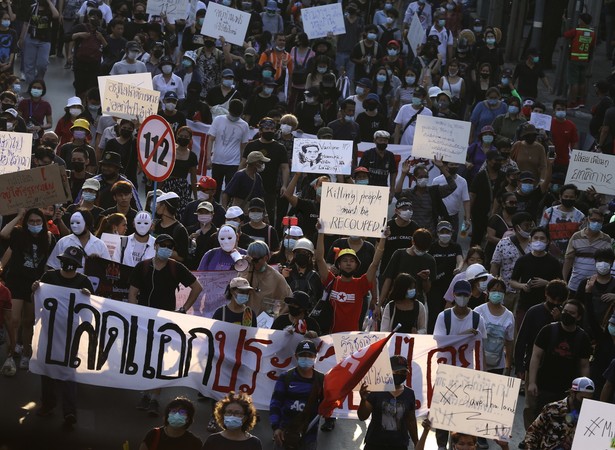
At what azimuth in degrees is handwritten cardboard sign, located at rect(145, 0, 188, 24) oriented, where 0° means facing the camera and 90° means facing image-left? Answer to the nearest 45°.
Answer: approximately 0°

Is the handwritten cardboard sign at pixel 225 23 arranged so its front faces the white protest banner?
yes

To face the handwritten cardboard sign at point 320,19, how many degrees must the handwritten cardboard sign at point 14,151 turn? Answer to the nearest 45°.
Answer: approximately 135° to its left

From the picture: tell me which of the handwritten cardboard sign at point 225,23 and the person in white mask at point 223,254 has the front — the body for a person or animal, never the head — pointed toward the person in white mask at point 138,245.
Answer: the handwritten cardboard sign

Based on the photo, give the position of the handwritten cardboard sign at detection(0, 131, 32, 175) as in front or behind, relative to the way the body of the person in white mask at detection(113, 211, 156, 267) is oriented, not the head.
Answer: behind
